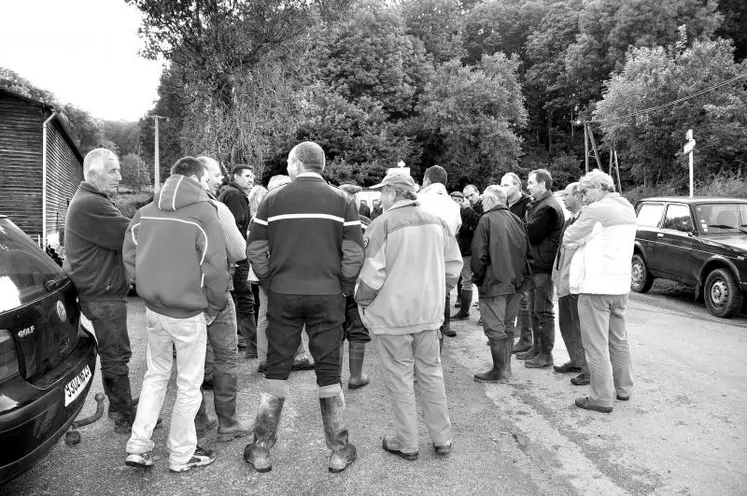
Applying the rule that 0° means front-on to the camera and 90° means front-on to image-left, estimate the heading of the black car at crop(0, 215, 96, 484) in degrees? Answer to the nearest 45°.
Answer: approximately 135°

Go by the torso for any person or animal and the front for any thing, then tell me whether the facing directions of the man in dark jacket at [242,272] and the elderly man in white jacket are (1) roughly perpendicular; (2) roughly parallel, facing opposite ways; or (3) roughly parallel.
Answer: roughly perpendicular

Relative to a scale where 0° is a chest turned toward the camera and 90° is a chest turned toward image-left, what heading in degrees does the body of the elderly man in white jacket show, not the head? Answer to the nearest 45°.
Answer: approximately 135°

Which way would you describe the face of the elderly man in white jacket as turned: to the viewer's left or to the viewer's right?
to the viewer's left

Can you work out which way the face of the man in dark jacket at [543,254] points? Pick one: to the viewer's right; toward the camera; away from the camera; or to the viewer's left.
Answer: to the viewer's left

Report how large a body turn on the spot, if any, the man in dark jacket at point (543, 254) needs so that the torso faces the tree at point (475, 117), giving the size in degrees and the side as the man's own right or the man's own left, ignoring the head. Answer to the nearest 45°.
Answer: approximately 90° to the man's own right

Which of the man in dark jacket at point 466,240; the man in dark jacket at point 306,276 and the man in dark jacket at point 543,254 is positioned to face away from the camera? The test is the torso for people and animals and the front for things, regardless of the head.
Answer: the man in dark jacket at point 306,276

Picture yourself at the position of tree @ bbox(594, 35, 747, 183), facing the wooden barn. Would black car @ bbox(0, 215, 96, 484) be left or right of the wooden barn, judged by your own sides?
left

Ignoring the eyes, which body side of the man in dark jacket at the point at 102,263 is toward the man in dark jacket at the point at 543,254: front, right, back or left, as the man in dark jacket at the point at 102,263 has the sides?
front

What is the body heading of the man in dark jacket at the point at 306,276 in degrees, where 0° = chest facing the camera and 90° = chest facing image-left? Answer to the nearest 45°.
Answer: approximately 180°

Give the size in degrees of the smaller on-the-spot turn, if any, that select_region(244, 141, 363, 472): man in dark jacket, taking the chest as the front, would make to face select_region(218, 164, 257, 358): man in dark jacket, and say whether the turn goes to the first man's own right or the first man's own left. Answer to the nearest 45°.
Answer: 0° — they already face them

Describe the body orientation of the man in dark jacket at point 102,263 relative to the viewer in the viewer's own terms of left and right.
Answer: facing to the right of the viewer

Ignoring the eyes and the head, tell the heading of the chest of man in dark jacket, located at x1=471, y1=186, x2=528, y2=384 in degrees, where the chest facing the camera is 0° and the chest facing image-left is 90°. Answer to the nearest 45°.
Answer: approximately 135°

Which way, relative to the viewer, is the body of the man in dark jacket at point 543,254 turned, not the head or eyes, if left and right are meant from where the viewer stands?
facing to the left of the viewer
